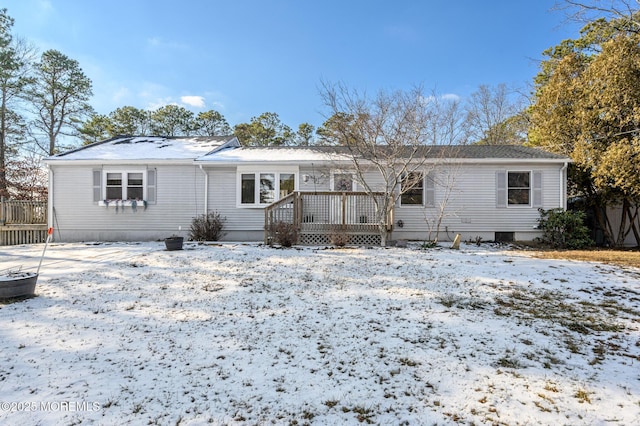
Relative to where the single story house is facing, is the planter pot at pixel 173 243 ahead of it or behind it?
ahead

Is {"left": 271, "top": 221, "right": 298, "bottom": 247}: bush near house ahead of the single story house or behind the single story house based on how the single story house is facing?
ahead

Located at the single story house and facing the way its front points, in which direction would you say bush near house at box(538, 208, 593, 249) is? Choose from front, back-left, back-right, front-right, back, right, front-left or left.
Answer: left

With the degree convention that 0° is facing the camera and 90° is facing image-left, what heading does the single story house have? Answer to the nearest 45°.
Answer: approximately 0°

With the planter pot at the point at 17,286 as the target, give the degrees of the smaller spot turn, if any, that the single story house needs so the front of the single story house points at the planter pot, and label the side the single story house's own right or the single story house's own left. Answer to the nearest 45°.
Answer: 0° — it already faces it
